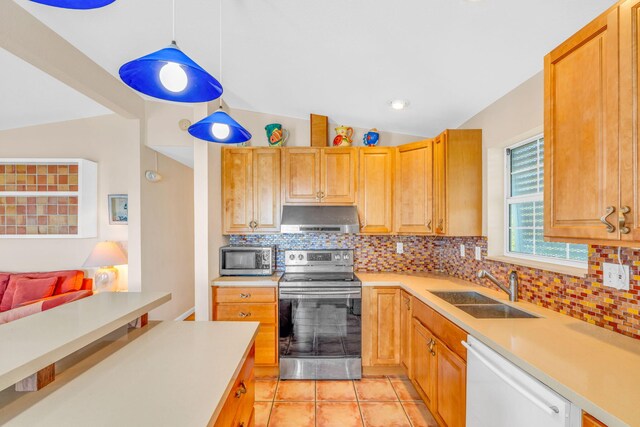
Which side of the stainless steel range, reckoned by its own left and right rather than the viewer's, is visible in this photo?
front

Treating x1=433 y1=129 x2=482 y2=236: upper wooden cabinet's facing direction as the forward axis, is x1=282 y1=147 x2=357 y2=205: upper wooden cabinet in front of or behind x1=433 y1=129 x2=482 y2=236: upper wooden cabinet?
in front

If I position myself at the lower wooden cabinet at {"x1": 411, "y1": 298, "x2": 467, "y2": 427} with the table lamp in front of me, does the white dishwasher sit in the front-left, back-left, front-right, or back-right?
back-left

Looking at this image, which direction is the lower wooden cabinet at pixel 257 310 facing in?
toward the camera

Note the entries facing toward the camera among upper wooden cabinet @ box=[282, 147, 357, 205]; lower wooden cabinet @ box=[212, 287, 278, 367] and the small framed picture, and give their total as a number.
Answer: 3

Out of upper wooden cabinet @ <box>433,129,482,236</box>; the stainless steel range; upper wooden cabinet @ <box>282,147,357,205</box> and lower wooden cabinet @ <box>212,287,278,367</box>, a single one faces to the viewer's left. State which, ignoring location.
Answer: upper wooden cabinet @ <box>433,129,482,236</box>

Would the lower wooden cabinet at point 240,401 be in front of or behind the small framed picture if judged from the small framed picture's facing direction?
in front

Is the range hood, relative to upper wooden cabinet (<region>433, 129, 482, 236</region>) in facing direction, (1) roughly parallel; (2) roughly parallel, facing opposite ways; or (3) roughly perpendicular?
roughly perpendicular
